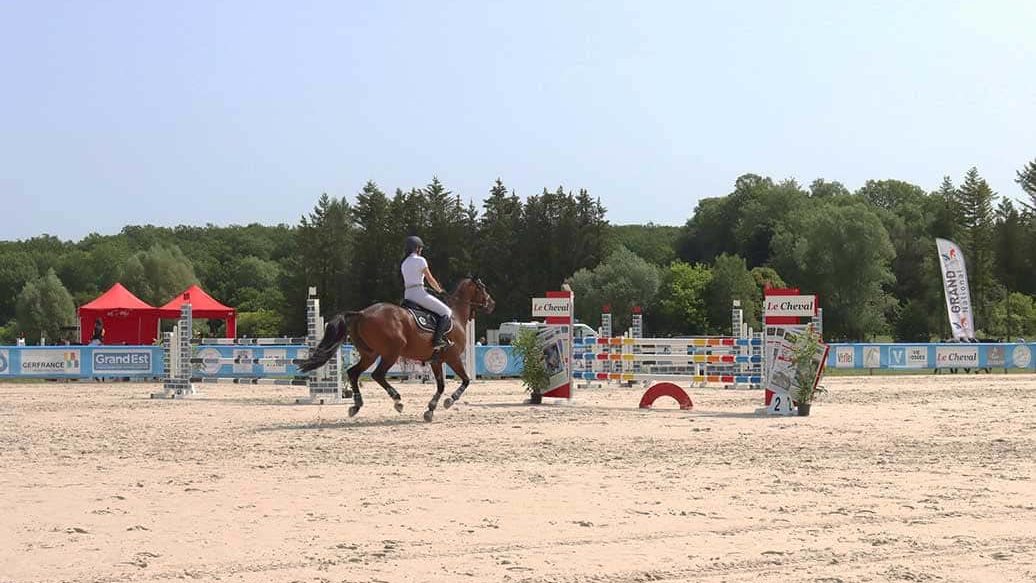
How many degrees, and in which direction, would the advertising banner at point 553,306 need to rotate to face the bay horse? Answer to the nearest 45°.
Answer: approximately 45° to its right

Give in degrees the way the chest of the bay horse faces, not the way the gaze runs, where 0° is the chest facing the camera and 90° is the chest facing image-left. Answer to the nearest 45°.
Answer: approximately 270°

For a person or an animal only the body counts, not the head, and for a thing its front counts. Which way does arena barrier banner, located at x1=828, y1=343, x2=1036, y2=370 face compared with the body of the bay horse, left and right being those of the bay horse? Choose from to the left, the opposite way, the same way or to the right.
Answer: to the right

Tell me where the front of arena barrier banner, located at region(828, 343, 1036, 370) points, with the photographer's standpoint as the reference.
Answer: facing the viewer

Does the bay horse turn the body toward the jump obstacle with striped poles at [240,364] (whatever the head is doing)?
no

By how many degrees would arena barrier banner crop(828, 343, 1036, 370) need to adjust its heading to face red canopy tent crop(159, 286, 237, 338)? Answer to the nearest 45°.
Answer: approximately 90° to its right

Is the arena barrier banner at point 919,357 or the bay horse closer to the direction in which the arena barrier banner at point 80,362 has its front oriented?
the bay horse

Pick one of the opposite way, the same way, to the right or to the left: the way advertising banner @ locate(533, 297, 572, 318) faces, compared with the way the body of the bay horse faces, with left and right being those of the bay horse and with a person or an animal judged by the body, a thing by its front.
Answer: to the right

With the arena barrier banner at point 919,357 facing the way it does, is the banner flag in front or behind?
behind

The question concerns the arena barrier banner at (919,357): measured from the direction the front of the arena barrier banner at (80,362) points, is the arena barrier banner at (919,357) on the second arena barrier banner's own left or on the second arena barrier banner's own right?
on the second arena barrier banner's own left

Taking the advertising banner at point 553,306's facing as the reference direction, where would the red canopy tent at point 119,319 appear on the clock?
The red canopy tent is roughly at 5 o'clock from the advertising banner.

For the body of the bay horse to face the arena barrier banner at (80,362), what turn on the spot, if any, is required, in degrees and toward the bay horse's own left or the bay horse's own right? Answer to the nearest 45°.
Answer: approximately 135° to the bay horse's own left

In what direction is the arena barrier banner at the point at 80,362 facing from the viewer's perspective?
toward the camera

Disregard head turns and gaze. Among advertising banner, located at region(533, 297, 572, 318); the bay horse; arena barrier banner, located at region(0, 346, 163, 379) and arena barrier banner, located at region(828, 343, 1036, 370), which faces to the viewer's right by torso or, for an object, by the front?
the bay horse

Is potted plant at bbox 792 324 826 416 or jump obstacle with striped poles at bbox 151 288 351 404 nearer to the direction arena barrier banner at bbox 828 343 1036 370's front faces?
the potted plant

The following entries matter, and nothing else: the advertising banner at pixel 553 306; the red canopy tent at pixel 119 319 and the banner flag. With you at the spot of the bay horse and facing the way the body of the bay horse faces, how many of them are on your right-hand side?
0

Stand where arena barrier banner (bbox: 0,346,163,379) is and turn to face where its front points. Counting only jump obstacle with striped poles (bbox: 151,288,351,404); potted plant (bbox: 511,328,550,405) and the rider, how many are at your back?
0

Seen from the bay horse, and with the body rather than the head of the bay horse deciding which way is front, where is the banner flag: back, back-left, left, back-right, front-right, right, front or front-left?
front-left

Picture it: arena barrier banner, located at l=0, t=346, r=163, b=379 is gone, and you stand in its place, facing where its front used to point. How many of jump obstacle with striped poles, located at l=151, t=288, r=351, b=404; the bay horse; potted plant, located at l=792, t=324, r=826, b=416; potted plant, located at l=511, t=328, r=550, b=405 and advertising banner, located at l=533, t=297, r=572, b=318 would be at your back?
0

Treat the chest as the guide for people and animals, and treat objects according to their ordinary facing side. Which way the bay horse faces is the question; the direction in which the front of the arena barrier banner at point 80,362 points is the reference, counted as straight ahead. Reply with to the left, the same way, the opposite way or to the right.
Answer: to the left

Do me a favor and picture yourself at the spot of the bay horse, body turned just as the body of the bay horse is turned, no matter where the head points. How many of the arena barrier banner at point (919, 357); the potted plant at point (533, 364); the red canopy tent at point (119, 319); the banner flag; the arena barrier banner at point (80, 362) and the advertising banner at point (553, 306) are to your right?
0
